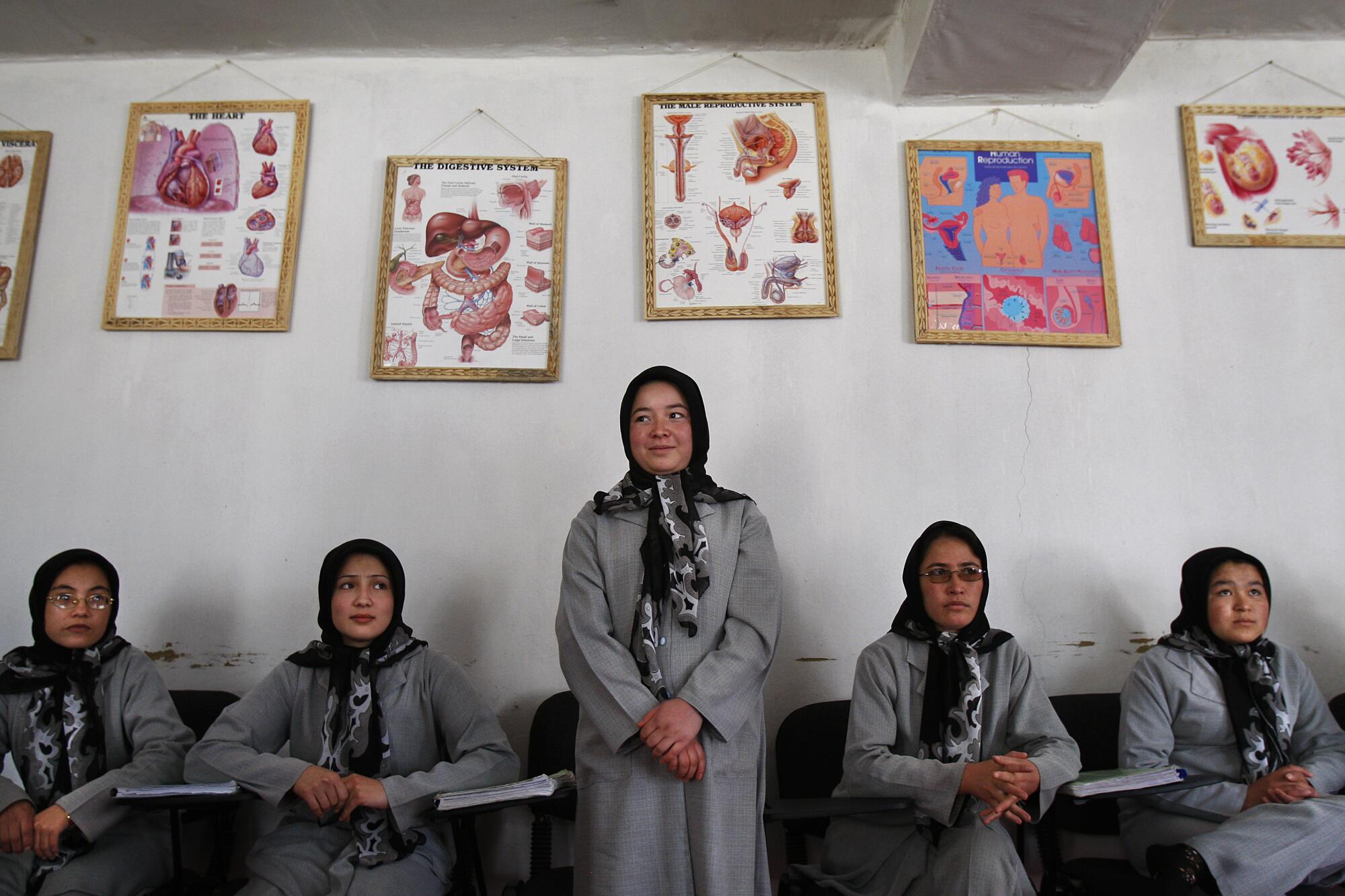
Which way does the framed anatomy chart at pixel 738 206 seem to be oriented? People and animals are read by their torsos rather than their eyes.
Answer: toward the camera

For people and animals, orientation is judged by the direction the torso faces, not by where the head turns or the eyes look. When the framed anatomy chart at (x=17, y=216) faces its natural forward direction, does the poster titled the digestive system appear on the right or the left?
on its left

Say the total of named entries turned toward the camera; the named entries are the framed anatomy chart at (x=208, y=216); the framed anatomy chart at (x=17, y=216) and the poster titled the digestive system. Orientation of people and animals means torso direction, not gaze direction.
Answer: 3

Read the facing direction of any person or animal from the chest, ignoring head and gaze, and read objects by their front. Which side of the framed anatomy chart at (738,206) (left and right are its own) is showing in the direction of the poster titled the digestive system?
right

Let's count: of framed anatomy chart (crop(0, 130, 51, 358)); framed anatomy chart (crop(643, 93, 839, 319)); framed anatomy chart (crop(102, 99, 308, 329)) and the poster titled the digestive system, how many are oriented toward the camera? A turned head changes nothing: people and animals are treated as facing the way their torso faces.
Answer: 4

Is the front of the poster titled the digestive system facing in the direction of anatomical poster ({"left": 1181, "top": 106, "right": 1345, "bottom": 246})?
no

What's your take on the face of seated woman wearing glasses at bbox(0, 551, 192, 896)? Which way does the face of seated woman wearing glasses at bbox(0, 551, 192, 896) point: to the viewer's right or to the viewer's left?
to the viewer's right

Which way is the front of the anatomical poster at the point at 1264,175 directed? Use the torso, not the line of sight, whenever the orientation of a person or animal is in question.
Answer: toward the camera

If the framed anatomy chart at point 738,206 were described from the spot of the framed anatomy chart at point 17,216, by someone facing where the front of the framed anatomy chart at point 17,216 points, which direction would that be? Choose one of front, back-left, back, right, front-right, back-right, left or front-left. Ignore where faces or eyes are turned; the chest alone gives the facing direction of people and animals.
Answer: front-left

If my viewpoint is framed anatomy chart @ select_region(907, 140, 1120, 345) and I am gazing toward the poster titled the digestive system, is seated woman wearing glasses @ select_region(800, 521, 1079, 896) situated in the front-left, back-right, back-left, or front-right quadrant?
front-left
